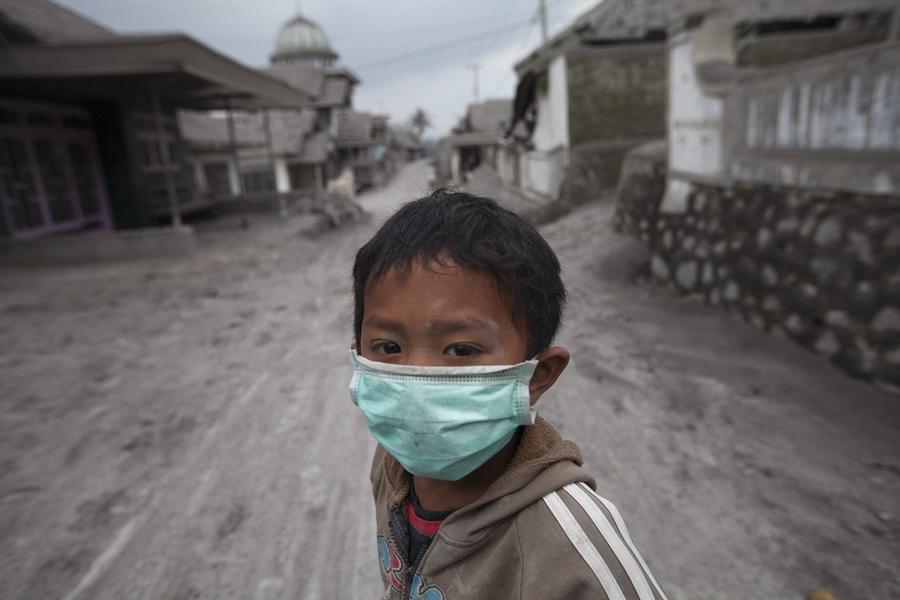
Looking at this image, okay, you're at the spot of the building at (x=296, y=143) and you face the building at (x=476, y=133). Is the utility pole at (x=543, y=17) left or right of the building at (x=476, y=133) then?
right

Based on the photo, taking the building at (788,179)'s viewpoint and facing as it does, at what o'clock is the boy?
The boy is roughly at 11 o'clock from the building.

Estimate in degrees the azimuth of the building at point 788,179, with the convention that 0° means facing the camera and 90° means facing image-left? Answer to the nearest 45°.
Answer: approximately 45°

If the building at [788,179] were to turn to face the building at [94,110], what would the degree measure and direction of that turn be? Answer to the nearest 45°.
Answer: approximately 45° to its right

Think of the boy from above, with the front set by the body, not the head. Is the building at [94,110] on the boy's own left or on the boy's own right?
on the boy's own right

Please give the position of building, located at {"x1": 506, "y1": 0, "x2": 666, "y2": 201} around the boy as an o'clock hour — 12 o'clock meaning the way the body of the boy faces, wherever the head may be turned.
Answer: The building is roughly at 5 o'clock from the boy.

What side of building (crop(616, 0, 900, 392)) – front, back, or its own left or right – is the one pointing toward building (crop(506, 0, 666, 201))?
right

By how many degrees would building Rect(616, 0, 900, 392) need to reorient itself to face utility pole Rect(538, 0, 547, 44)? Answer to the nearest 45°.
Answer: approximately 90° to its right

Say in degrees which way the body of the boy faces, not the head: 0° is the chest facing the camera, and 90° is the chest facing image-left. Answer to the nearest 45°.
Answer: approximately 45°
